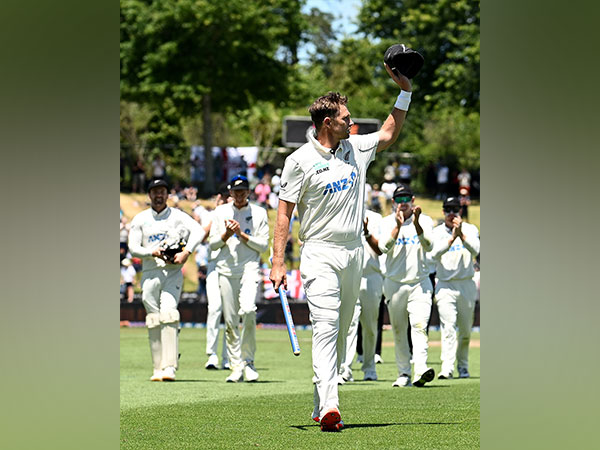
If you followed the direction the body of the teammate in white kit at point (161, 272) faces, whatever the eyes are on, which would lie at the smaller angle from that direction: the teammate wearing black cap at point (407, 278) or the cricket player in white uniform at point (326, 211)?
the cricket player in white uniform

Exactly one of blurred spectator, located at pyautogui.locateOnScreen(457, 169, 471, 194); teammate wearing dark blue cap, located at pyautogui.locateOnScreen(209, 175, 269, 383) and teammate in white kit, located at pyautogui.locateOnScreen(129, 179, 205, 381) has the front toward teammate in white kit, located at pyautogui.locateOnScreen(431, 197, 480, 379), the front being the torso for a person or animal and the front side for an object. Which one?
the blurred spectator

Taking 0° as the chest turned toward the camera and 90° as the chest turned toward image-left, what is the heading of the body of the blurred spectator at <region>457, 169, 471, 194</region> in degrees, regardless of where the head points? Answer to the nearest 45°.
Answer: approximately 0°

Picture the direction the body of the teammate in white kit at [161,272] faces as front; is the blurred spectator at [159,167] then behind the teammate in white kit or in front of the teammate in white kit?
behind

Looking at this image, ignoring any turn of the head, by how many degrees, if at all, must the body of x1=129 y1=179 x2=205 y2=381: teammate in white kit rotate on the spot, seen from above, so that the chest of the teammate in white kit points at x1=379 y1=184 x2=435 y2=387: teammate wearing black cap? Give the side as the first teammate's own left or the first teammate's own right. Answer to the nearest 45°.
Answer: approximately 90° to the first teammate's own left
